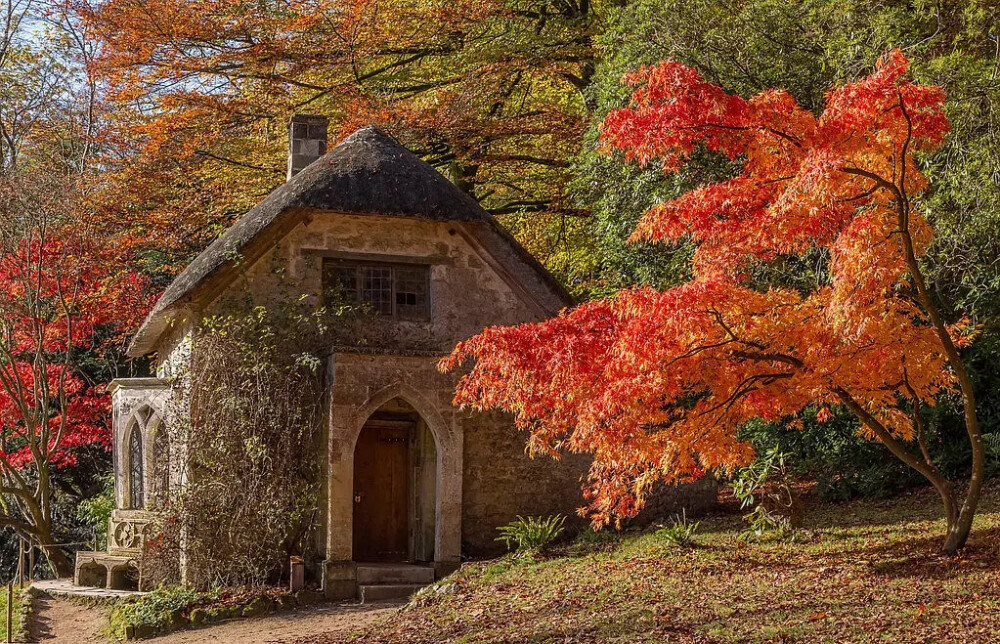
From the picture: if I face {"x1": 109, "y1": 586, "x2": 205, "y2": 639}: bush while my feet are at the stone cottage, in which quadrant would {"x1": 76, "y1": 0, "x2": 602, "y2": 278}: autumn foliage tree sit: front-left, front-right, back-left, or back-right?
back-right

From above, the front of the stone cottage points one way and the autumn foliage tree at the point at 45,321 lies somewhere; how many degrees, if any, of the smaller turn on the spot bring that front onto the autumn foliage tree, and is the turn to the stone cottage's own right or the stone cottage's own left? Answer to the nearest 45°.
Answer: approximately 135° to the stone cottage's own right

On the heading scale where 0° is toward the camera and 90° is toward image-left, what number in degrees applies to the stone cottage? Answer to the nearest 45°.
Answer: approximately 0°

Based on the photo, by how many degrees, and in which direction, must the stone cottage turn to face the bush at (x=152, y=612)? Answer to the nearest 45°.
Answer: approximately 45° to its right

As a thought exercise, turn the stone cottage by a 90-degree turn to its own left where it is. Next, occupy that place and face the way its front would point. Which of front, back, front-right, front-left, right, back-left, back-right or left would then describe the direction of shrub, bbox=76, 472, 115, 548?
back-left

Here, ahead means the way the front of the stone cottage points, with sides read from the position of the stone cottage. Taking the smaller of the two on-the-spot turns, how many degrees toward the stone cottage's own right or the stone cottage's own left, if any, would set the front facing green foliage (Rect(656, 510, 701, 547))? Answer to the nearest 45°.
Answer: approximately 45° to the stone cottage's own left
